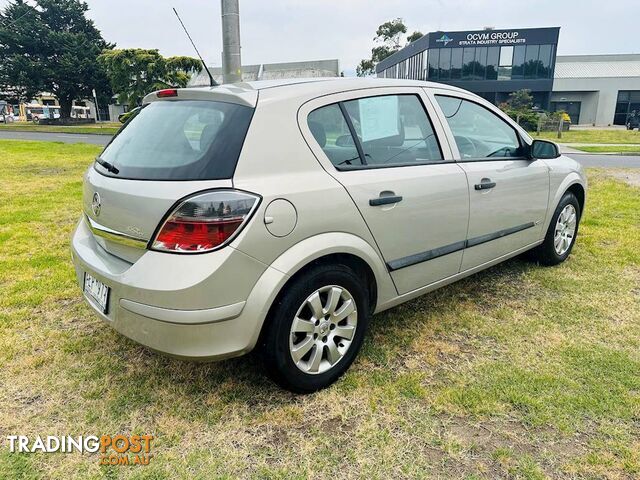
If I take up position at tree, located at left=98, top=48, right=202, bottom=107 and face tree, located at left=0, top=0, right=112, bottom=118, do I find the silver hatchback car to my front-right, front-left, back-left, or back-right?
back-left

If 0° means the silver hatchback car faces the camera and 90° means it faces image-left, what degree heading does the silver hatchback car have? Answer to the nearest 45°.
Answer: approximately 225°

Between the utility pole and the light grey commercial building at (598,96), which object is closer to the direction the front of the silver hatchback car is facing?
the light grey commercial building

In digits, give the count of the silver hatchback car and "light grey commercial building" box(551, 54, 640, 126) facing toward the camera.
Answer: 1

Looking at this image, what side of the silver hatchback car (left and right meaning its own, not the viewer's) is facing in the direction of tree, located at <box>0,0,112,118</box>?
left

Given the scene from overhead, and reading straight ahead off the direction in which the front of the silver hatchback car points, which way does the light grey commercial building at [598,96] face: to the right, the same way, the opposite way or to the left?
the opposite way

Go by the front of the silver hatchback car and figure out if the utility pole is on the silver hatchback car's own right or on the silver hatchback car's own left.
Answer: on the silver hatchback car's own left

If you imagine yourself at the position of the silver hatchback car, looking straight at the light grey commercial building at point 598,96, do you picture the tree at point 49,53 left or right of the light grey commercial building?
left

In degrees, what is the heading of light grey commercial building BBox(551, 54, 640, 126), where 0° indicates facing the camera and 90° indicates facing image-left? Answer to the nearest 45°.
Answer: approximately 0°
